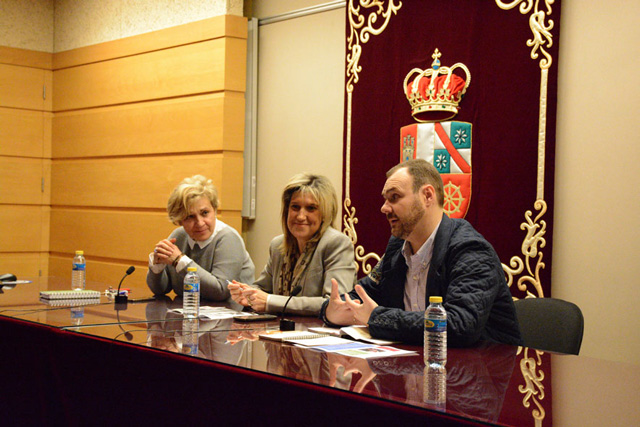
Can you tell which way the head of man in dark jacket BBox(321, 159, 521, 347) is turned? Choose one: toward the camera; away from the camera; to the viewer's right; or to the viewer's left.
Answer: to the viewer's left

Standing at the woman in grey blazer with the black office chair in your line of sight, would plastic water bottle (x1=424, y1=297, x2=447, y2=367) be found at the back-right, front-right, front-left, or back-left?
front-right

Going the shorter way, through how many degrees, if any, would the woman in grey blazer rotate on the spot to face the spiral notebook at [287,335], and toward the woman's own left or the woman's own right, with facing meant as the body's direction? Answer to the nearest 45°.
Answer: approximately 45° to the woman's own left

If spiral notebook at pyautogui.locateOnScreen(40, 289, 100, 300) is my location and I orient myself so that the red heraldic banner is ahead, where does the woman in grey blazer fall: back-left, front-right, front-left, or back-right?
front-right

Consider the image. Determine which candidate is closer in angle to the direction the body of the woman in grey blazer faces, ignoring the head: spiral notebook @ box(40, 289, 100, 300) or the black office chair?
the spiral notebook

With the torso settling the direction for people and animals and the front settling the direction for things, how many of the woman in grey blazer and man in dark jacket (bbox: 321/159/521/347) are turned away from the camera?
0

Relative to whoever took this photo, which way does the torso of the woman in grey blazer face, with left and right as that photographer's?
facing the viewer and to the left of the viewer

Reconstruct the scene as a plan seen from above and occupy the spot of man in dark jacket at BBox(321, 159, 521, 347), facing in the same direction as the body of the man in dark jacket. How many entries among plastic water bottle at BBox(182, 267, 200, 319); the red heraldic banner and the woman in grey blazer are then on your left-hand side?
0

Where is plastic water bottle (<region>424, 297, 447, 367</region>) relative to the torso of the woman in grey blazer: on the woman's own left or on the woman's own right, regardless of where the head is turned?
on the woman's own left

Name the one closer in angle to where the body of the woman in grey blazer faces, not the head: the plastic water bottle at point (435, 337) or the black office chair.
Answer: the plastic water bottle

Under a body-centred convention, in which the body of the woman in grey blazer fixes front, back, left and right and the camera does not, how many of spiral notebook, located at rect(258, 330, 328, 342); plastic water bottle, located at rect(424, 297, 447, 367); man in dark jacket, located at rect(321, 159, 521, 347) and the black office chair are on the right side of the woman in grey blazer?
0

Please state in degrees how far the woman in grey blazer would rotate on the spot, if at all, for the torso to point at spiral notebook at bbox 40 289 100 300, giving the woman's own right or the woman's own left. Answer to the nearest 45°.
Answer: approximately 45° to the woman's own right

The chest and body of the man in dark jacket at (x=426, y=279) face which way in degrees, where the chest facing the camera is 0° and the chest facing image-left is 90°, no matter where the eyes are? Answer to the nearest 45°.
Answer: approximately 45°

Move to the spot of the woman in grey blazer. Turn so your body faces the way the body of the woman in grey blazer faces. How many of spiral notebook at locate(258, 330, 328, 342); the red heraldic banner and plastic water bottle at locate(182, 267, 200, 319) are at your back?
1

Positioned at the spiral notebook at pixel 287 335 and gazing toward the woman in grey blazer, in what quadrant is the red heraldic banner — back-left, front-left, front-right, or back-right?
front-right

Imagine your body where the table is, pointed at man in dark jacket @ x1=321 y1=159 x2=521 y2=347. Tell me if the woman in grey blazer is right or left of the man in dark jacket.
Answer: left

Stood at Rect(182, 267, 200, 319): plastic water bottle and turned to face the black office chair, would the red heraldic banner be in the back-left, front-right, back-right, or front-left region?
front-left

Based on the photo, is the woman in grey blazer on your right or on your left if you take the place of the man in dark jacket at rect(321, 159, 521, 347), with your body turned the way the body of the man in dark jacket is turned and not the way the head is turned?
on your right
